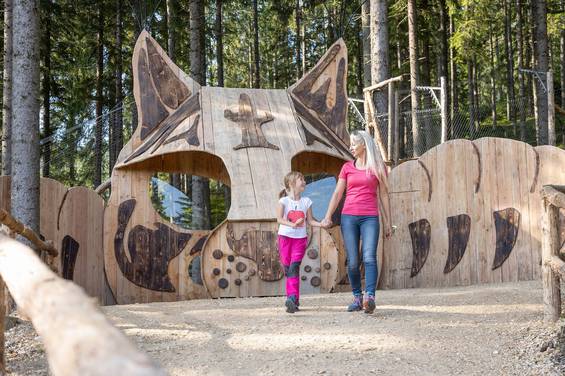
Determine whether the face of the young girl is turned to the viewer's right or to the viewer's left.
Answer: to the viewer's right

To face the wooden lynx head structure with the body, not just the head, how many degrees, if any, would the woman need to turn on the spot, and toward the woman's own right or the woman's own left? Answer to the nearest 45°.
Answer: approximately 135° to the woman's own right

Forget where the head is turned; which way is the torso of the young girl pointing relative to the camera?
toward the camera

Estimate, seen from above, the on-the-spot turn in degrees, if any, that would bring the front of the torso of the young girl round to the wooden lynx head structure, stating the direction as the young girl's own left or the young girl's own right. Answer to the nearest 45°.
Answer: approximately 180°

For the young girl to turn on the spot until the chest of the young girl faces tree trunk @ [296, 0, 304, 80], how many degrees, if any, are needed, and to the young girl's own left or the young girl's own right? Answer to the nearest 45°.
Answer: approximately 180°

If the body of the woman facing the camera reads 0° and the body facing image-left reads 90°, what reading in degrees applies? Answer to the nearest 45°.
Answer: approximately 0°

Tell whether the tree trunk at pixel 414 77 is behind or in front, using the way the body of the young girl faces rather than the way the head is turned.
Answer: behind

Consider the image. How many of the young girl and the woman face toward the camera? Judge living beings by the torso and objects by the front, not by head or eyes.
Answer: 2

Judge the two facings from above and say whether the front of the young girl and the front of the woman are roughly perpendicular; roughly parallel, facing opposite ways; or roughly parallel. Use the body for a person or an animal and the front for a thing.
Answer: roughly parallel

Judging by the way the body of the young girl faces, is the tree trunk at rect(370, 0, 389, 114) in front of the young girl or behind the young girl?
behind

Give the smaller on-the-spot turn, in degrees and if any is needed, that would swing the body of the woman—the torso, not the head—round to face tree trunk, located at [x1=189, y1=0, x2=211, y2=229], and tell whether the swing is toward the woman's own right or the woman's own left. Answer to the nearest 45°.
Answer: approximately 135° to the woman's own right

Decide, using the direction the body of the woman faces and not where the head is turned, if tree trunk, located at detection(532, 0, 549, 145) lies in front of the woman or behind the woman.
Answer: behind
